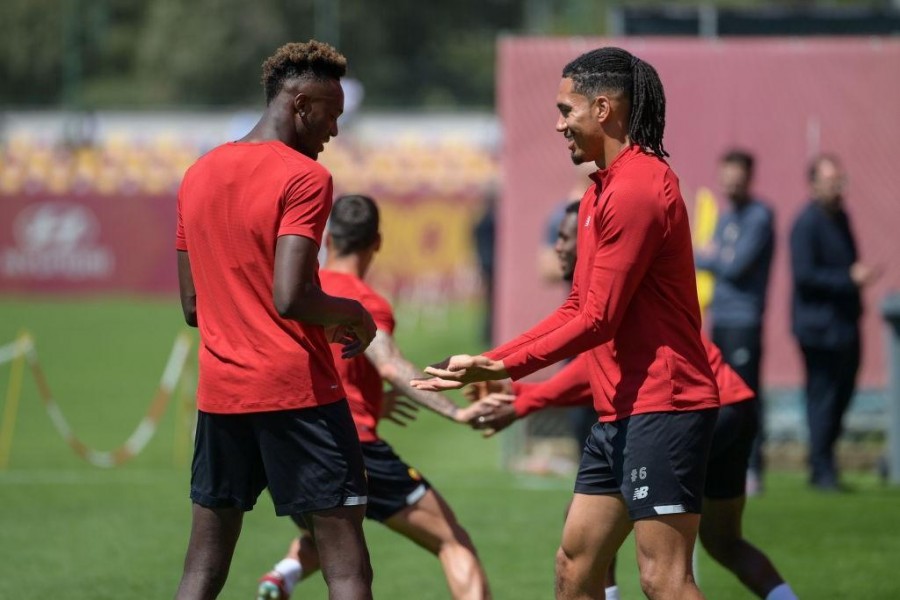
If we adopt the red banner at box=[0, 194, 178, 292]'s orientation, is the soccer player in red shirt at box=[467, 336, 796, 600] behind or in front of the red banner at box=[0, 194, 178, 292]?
in front

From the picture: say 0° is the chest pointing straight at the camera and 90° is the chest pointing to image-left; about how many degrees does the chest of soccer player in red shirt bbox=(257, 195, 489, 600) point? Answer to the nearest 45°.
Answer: approximately 225°

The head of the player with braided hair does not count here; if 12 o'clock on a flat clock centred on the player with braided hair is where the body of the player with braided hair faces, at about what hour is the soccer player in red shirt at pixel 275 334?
The soccer player in red shirt is roughly at 12 o'clock from the player with braided hair.

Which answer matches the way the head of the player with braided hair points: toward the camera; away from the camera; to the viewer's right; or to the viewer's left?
to the viewer's left

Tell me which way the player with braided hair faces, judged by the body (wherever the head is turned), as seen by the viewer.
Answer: to the viewer's left

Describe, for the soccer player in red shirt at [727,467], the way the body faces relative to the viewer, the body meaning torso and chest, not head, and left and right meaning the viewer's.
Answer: facing to the left of the viewer

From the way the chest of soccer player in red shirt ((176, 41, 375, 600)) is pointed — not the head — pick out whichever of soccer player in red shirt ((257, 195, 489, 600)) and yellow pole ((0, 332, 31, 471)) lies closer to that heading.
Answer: the soccer player in red shirt

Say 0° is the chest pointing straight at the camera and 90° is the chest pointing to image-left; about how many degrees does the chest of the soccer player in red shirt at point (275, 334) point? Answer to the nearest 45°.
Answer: approximately 225°

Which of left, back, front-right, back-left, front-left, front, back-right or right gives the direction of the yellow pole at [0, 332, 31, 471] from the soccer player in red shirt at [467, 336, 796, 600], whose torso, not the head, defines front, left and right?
front-right

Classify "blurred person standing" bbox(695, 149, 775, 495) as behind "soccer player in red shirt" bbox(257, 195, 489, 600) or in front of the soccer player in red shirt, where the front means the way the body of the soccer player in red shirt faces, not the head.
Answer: in front

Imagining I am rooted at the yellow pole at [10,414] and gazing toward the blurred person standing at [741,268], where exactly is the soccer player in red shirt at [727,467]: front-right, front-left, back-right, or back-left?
front-right

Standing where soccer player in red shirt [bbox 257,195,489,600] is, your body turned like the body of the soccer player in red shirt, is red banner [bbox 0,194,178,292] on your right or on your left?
on your left

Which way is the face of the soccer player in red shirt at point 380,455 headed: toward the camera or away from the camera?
away from the camera

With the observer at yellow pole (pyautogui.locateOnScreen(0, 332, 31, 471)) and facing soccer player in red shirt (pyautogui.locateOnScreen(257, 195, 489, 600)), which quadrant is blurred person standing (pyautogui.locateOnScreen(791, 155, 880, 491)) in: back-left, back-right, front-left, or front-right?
front-left
